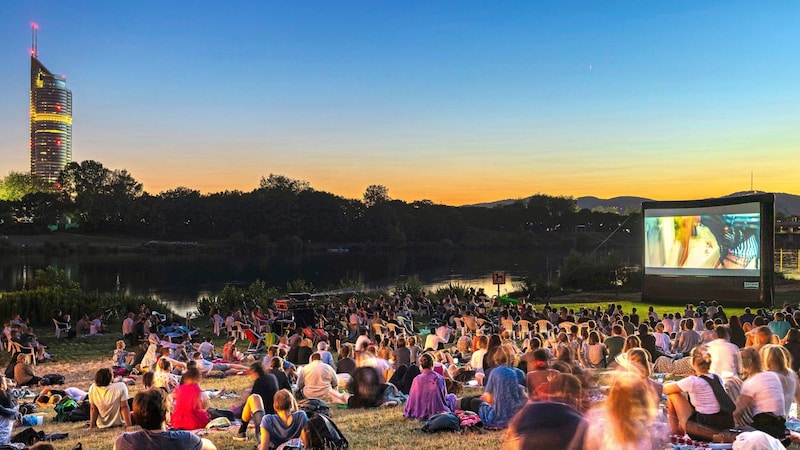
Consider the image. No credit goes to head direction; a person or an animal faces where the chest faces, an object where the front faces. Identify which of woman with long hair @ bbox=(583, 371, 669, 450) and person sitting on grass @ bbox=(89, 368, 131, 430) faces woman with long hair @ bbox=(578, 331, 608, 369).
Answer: woman with long hair @ bbox=(583, 371, 669, 450)

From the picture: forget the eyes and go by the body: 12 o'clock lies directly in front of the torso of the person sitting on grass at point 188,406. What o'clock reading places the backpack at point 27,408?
The backpack is roughly at 9 o'clock from the person sitting on grass.

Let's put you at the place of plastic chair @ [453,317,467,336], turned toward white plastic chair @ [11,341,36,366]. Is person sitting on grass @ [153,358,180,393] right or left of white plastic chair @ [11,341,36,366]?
left

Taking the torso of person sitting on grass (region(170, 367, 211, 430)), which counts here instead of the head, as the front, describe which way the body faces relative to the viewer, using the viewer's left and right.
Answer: facing away from the viewer and to the right of the viewer

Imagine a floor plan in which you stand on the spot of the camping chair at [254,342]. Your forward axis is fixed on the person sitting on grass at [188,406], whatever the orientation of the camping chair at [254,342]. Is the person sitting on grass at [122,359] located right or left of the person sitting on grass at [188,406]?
right

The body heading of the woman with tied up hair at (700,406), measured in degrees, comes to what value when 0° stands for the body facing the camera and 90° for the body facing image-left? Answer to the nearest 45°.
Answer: approximately 135°

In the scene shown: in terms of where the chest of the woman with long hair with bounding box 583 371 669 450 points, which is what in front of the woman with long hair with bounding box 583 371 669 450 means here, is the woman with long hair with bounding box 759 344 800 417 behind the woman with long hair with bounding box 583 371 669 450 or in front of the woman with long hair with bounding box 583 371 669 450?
in front

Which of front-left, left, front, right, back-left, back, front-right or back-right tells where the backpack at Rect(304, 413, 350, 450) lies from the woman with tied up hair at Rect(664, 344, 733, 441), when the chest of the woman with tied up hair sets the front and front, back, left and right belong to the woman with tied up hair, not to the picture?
front-left

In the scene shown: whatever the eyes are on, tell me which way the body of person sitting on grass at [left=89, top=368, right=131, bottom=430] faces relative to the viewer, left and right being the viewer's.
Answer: facing away from the viewer

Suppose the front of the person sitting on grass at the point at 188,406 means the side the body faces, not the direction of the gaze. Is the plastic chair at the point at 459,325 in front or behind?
in front

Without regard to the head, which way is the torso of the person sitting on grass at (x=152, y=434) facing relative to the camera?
away from the camera

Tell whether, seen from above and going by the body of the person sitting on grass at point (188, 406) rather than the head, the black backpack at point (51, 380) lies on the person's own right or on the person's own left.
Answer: on the person's own left

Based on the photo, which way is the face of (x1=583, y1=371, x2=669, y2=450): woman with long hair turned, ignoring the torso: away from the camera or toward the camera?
away from the camera

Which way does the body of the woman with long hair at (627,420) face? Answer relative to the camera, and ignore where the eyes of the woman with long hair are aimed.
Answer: away from the camera
